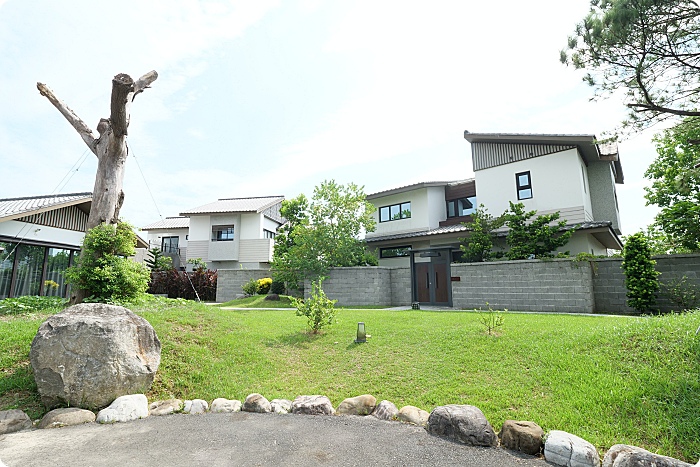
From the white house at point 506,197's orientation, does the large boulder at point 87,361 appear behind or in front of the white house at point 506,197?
in front

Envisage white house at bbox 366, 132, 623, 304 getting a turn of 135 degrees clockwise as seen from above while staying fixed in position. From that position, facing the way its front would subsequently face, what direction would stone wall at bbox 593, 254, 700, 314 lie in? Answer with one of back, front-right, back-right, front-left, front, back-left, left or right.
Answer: back

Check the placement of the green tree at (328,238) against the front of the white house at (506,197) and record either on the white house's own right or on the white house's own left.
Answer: on the white house's own right

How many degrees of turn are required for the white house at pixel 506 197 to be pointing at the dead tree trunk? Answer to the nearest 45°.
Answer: approximately 45° to its right

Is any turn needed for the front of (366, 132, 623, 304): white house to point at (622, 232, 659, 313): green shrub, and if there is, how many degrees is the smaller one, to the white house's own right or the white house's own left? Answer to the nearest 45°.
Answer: approximately 45° to the white house's own left

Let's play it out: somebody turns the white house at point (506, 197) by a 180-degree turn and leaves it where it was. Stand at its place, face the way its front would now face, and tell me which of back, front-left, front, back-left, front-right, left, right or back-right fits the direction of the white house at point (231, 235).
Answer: left

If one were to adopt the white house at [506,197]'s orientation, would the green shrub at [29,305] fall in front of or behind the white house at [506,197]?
in front

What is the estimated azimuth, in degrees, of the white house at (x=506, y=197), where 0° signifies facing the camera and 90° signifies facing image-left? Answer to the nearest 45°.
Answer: approximately 0°

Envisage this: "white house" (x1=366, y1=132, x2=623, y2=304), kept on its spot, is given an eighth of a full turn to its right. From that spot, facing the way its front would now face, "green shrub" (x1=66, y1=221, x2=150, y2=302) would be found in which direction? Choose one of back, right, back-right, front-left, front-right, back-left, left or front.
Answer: front

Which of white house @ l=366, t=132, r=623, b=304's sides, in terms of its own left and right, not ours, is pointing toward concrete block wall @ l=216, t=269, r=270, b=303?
right

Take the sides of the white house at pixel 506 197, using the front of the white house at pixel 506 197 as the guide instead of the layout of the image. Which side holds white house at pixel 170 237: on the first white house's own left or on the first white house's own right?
on the first white house's own right

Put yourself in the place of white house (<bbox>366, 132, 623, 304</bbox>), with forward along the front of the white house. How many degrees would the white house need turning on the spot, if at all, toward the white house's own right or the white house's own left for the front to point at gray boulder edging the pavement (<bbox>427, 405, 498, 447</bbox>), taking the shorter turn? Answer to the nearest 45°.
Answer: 0° — it already faces it

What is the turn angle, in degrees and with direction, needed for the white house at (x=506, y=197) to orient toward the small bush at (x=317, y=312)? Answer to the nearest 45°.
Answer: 0° — it already faces it

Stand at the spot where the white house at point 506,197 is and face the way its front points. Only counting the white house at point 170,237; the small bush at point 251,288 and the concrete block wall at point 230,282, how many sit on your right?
3

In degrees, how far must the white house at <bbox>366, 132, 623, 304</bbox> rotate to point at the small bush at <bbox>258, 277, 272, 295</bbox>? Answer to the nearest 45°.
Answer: approximately 90° to its right

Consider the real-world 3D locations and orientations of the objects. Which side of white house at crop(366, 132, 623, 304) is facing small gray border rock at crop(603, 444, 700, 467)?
front

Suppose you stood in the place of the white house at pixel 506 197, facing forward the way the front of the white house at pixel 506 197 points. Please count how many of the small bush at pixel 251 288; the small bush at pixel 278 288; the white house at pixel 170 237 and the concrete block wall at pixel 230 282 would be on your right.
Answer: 4
